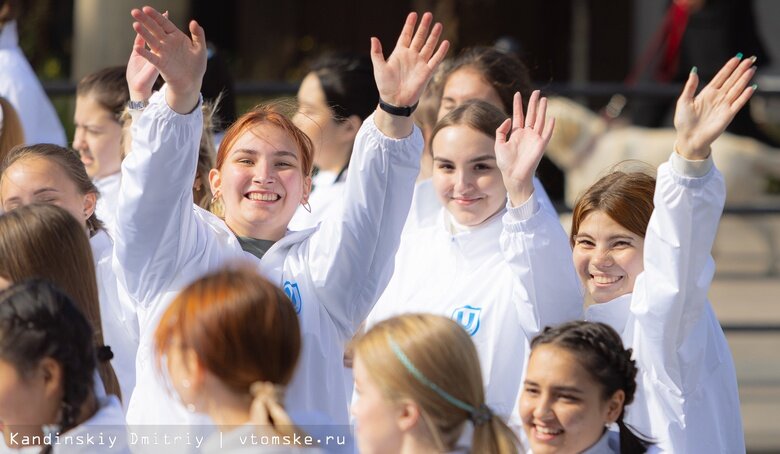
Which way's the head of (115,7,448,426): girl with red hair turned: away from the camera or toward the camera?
toward the camera

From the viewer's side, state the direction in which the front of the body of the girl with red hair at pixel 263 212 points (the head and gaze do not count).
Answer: toward the camera

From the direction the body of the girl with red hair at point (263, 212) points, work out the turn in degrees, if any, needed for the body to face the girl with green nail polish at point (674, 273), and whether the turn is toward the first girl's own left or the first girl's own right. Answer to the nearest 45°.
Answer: approximately 90° to the first girl's own left
